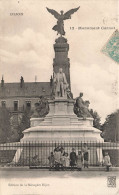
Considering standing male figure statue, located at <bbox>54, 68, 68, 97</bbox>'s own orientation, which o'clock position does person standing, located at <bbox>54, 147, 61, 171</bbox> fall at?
The person standing is roughly at 12 o'clock from the standing male figure statue.

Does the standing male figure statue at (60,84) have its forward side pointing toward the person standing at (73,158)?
yes

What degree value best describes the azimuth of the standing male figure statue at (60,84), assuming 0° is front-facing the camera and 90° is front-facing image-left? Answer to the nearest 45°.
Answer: approximately 0°
